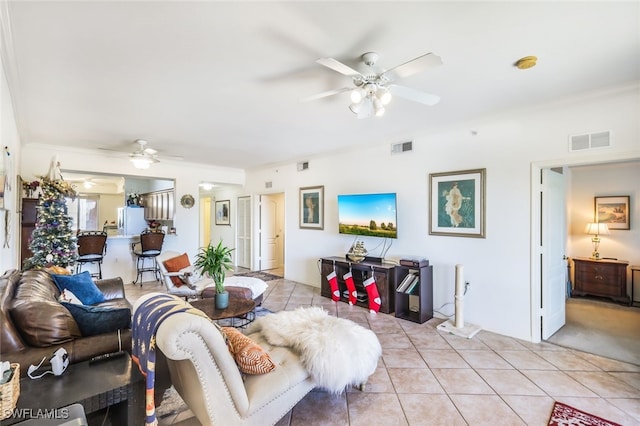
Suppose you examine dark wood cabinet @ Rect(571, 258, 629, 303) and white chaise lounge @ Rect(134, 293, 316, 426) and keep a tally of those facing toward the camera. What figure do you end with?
1

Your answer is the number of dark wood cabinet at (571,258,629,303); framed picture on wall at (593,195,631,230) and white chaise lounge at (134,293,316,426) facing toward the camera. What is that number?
2

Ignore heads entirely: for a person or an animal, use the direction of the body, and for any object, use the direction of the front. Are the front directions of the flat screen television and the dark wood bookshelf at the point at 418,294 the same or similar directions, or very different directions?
same or similar directions

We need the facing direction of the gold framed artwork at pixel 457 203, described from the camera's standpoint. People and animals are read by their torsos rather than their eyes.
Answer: facing the viewer and to the left of the viewer

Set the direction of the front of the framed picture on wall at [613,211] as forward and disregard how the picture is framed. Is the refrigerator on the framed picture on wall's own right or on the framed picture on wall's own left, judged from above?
on the framed picture on wall's own right

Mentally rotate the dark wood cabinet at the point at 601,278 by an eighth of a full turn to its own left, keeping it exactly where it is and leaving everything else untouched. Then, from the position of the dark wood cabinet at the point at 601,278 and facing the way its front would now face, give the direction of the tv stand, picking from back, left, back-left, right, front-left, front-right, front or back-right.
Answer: right

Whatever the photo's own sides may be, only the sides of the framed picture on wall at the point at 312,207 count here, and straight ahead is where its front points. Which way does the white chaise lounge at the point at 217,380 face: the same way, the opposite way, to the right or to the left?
the opposite way

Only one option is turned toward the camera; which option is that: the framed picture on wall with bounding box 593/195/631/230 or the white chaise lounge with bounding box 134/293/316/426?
the framed picture on wall

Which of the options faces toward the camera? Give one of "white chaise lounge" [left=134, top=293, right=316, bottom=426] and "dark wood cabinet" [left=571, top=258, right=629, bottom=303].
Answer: the dark wood cabinet

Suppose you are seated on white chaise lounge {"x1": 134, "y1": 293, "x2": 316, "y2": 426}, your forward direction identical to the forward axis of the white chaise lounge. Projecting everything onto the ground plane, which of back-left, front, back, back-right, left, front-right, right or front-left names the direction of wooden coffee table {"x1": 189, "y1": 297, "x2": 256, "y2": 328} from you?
front-left

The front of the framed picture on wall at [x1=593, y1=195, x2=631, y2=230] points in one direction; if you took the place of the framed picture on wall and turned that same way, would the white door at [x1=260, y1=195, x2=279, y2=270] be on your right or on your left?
on your right

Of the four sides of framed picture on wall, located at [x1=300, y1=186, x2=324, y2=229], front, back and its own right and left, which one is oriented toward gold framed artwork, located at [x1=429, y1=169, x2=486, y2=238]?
left

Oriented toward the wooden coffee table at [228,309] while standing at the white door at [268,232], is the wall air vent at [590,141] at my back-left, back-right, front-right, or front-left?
front-left

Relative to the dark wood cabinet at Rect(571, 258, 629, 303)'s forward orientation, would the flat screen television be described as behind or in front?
in front

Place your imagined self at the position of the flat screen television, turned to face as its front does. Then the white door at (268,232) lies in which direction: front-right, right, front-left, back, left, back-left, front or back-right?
right

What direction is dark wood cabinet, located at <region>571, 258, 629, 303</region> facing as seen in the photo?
toward the camera

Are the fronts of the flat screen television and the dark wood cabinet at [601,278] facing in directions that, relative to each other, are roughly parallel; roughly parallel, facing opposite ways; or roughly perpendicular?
roughly parallel

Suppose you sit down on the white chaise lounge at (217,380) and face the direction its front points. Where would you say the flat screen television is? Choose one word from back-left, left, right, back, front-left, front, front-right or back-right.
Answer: front

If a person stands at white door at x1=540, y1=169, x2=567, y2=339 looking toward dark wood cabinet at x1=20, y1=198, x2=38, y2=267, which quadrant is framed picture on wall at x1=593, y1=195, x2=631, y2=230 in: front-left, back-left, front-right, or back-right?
back-right

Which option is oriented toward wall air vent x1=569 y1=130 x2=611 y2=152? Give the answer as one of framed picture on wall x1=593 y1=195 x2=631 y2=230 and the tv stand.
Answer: the framed picture on wall

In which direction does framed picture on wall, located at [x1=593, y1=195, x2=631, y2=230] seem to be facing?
toward the camera

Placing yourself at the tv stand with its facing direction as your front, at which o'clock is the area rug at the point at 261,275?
The area rug is roughly at 3 o'clock from the tv stand.
